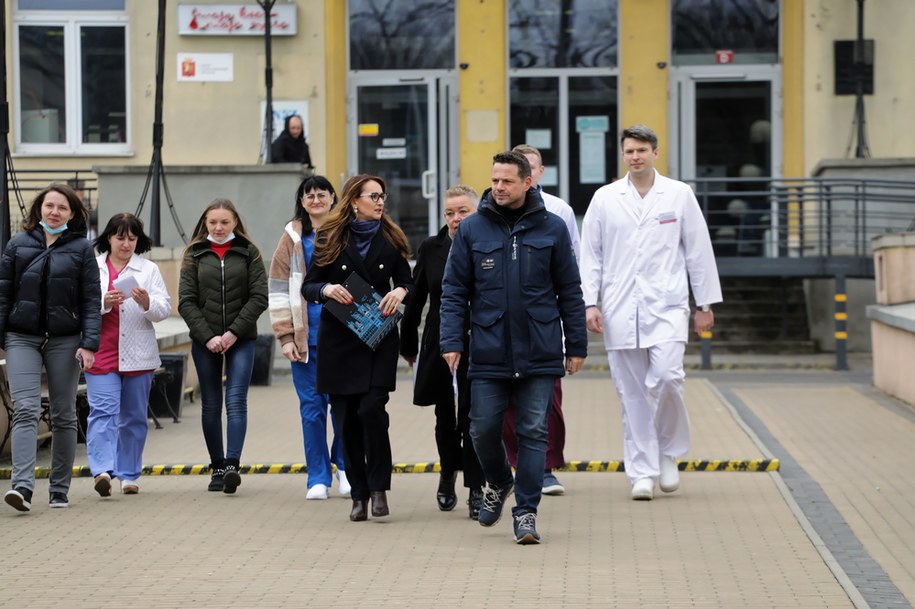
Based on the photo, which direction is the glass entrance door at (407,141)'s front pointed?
toward the camera

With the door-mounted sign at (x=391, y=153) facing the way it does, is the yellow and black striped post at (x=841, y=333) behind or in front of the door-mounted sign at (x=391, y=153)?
in front

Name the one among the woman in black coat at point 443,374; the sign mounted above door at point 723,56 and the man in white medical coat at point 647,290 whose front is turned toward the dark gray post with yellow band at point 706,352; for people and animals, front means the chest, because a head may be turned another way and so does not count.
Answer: the sign mounted above door

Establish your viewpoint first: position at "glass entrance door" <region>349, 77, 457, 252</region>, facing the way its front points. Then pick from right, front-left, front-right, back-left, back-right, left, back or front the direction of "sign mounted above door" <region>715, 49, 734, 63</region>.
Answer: left

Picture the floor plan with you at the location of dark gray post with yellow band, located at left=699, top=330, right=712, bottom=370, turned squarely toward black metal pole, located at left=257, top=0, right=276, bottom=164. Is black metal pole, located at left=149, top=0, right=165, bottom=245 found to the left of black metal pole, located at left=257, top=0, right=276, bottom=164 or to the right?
left

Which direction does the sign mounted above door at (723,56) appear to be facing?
toward the camera

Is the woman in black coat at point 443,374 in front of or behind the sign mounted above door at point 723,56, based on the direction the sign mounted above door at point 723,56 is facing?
in front

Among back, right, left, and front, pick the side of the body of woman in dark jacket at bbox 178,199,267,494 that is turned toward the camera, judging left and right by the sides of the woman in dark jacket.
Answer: front

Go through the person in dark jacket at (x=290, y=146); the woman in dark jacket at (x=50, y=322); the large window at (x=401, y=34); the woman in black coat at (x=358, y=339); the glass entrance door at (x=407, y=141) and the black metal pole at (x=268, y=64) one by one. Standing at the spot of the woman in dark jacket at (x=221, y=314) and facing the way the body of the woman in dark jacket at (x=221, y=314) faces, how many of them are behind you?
4

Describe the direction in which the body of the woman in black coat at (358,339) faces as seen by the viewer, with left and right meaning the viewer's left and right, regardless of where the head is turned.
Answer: facing the viewer
